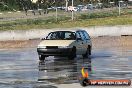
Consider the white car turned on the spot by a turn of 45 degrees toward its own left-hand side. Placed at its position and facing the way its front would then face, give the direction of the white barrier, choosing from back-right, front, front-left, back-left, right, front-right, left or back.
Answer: back

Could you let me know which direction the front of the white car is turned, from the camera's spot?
facing the viewer and to the left of the viewer
